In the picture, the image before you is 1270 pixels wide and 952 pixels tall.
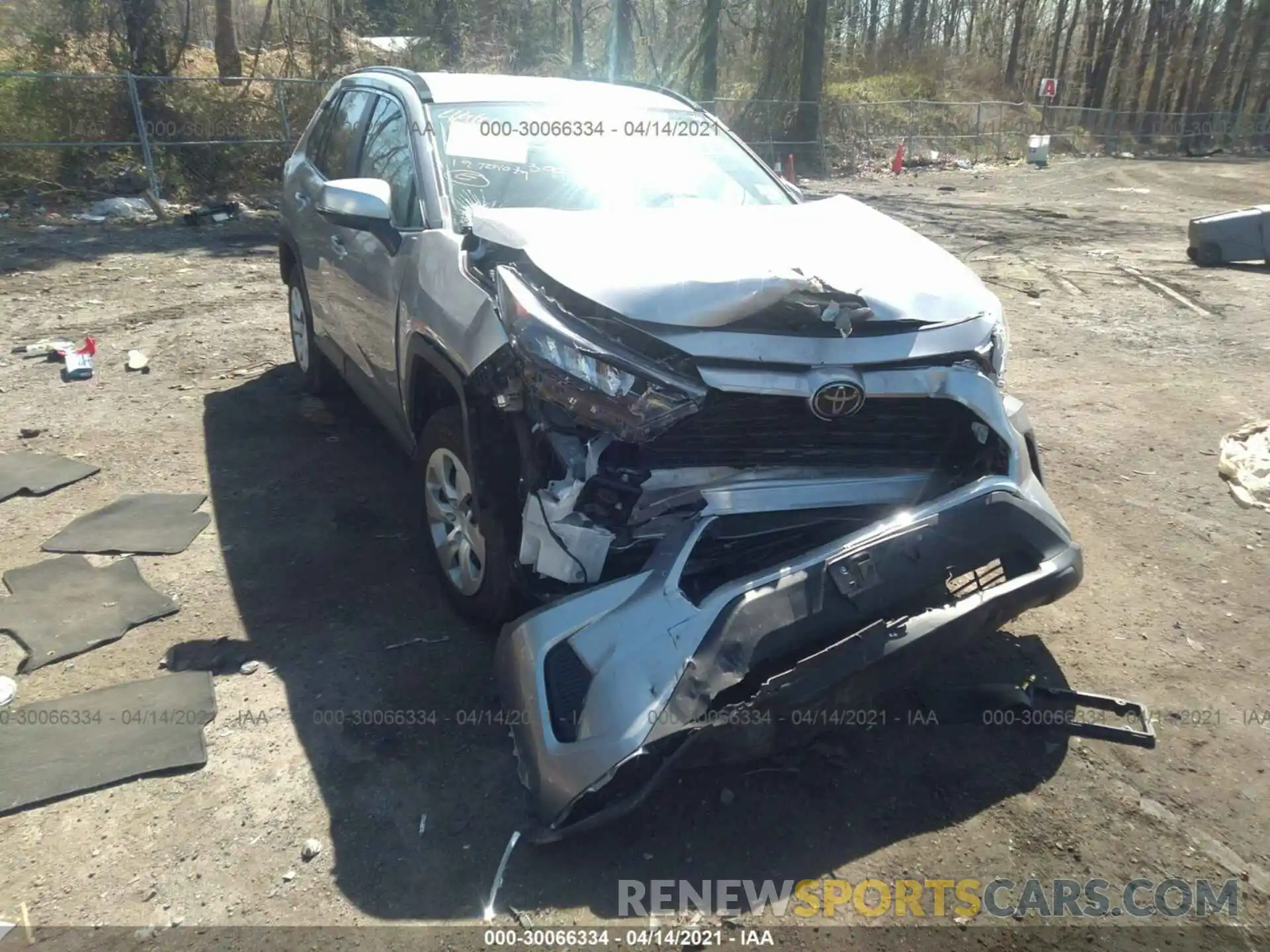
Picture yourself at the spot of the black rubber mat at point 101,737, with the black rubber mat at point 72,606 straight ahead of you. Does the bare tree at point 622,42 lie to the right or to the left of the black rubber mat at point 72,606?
right

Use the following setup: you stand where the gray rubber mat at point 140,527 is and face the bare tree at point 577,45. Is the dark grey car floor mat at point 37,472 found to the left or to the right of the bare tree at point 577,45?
left

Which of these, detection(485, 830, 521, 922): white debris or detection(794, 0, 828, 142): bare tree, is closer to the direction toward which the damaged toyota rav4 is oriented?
the white debris

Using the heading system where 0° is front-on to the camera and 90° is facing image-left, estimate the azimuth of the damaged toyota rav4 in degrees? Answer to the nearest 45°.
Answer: approximately 315°

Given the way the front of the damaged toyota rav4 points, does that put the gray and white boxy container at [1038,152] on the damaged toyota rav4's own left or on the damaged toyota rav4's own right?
on the damaged toyota rav4's own left

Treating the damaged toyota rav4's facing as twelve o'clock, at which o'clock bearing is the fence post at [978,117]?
The fence post is roughly at 8 o'clock from the damaged toyota rav4.

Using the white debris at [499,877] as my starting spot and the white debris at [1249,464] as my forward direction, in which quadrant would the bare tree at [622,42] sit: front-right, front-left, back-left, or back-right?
front-left

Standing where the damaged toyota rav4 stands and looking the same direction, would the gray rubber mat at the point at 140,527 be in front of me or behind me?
behind

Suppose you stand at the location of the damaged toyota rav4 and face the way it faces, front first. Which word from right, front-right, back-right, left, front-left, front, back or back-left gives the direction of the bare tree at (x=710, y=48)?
back-left

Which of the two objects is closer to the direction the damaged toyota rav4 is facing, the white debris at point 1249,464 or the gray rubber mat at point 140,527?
the white debris

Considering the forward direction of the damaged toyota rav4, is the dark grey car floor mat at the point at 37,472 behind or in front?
behind

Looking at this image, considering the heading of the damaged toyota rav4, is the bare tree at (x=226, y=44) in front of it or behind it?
behind

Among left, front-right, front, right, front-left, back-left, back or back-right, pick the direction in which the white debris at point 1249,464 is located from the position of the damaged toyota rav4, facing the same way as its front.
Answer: left
